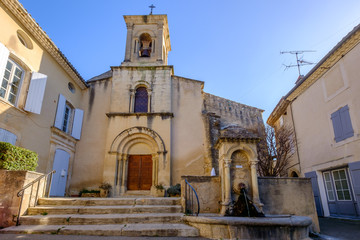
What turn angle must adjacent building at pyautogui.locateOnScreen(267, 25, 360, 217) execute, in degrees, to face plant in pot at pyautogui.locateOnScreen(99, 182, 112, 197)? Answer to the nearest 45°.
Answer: approximately 45° to its right

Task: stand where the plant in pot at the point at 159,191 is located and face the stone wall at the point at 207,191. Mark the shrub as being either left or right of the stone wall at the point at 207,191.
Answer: right

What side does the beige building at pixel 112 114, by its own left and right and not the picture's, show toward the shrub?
front

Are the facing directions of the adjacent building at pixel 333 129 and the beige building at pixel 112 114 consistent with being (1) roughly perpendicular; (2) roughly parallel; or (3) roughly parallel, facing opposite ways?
roughly perpendicular

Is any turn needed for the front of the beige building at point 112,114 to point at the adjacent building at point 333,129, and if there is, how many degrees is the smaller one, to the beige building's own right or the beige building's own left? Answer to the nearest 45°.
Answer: approximately 45° to the beige building's own left

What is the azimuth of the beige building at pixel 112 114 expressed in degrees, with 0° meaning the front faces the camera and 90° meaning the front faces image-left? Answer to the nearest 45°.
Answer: approximately 0°

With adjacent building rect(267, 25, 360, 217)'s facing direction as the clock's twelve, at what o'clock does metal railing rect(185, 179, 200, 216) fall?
The metal railing is roughly at 12 o'clock from the adjacent building.

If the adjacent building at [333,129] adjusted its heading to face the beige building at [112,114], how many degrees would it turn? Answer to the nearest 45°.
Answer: approximately 45° to its right

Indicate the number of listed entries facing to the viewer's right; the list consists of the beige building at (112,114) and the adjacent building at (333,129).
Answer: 0

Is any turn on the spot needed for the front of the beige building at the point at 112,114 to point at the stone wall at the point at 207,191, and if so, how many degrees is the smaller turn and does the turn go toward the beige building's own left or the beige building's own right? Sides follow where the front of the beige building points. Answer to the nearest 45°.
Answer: approximately 45° to the beige building's own left

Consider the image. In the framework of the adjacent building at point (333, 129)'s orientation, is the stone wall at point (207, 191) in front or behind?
in front
